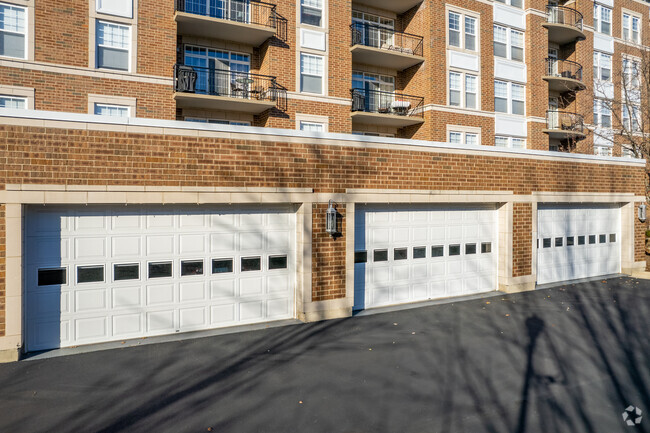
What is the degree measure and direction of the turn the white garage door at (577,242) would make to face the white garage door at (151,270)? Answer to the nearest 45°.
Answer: approximately 90° to its right

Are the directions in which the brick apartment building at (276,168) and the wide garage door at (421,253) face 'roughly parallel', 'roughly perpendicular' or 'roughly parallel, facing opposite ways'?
roughly parallel

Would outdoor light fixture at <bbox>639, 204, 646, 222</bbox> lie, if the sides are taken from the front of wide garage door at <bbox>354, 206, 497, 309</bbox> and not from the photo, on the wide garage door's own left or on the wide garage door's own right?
on the wide garage door's own left

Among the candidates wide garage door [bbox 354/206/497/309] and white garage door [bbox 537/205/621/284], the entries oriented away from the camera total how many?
0

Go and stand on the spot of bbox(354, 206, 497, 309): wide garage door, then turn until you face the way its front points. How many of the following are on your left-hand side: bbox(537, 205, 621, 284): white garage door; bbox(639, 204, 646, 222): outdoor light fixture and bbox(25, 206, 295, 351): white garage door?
2

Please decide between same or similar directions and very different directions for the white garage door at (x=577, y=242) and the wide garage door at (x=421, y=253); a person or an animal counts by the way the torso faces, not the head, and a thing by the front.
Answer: same or similar directions

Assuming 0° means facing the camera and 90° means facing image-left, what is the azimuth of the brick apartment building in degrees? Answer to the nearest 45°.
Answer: approximately 315°

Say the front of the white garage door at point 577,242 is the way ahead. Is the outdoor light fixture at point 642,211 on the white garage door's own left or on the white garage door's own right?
on the white garage door's own left

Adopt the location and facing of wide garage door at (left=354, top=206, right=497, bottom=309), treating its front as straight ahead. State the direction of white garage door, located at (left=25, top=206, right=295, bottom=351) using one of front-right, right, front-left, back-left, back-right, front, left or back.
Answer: right

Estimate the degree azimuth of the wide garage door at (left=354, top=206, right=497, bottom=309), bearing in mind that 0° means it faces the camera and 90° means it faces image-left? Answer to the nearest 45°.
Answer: approximately 315°

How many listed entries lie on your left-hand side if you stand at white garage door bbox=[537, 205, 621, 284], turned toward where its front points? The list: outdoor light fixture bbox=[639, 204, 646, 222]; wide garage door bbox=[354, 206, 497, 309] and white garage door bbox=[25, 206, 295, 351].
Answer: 1
